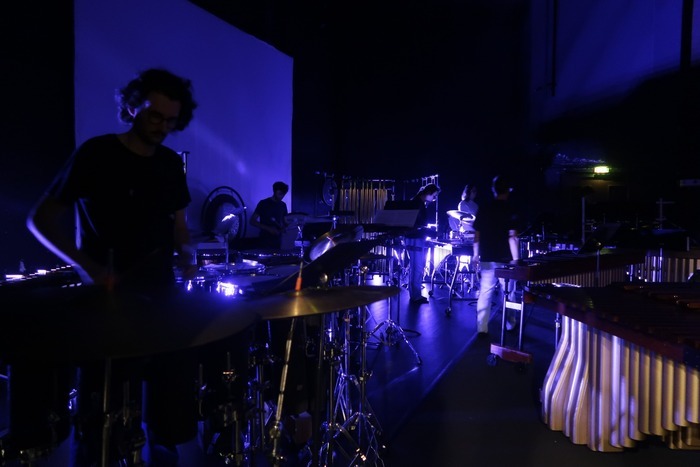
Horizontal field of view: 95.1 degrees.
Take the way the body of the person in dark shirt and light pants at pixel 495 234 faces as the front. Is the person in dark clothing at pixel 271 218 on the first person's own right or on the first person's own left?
on the first person's own left

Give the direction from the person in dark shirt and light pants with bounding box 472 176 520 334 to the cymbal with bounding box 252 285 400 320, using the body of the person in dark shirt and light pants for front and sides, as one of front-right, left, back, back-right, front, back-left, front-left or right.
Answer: back

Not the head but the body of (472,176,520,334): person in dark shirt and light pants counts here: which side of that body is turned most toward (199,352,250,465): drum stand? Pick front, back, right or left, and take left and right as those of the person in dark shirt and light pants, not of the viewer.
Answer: back

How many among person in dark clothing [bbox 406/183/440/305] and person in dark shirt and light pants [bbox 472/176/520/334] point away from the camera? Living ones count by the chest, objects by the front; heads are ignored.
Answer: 1

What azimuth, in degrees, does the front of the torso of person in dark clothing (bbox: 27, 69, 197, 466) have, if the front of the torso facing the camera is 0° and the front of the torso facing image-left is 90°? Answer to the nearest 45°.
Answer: approximately 315°

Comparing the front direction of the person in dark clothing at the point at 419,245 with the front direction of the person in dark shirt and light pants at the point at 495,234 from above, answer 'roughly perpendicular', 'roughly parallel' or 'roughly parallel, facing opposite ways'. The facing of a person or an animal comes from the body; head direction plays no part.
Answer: roughly perpendicular
